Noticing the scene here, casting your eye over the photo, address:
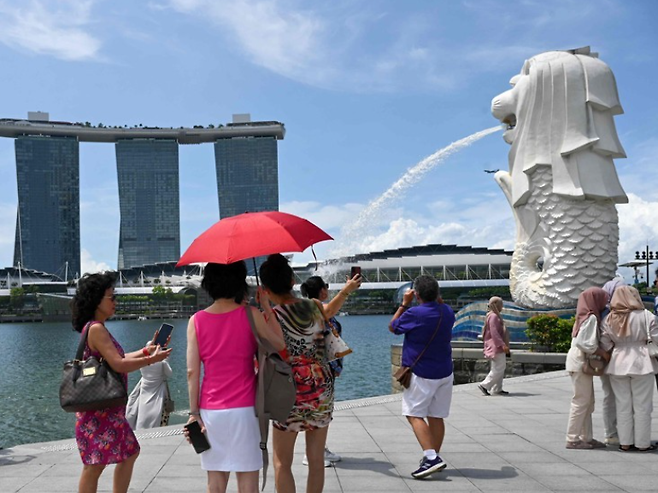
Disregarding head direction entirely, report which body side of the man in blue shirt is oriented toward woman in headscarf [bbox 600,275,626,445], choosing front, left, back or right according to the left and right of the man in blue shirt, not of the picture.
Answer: right

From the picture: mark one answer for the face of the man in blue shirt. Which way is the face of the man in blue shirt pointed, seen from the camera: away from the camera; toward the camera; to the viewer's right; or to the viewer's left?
away from the camera

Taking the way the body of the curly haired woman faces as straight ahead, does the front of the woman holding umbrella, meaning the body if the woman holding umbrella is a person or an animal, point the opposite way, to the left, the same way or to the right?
to the left

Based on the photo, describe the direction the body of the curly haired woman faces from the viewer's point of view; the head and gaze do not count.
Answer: to the viewer's right

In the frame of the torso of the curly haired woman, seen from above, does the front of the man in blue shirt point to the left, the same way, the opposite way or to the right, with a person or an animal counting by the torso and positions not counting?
to the left

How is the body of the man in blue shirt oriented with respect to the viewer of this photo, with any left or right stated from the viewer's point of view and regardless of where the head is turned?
facing away from the viewer and to the left of the viewer

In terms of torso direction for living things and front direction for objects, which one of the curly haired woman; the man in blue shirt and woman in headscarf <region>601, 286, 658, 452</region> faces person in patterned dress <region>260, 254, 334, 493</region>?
the curly haired woman

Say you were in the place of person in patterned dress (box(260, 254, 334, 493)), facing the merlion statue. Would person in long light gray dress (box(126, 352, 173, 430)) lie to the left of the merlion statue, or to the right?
left

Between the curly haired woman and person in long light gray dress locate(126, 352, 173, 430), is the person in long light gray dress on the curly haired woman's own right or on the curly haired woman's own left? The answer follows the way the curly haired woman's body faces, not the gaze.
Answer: on the curly haired woman's own left

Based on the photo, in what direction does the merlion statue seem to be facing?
to the viewer's left

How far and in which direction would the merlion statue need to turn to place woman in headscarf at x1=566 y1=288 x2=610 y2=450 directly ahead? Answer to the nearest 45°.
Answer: approximately 90° to its left

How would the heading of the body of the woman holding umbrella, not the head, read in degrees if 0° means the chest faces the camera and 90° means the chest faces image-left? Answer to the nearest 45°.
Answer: approximately 180°

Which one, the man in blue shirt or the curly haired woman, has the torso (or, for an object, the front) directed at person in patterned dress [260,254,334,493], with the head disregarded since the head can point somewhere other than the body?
the curly haired woman
